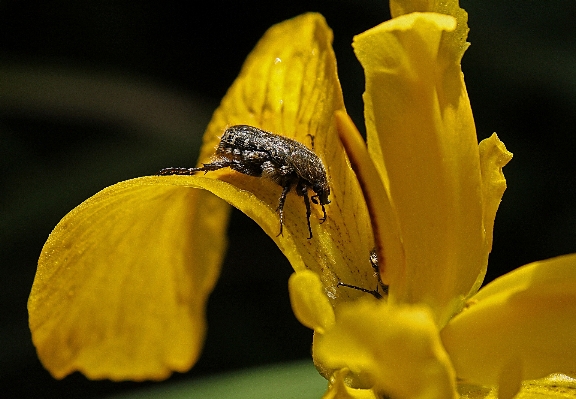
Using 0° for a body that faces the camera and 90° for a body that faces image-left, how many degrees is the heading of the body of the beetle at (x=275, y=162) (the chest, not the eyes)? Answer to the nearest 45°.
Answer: approximately 270°
